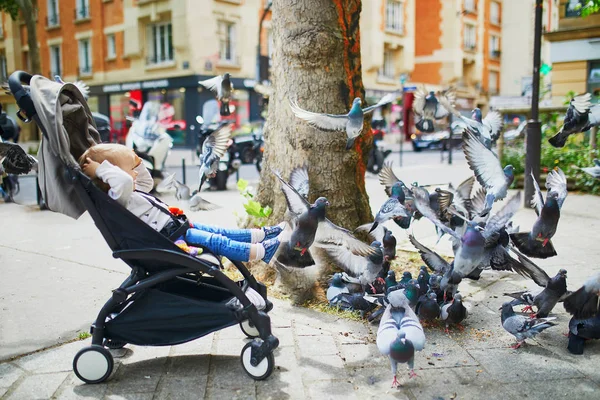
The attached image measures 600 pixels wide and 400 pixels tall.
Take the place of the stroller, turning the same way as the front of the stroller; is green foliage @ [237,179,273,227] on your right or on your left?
on your left

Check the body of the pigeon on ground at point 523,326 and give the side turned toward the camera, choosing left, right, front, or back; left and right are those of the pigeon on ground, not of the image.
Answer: left

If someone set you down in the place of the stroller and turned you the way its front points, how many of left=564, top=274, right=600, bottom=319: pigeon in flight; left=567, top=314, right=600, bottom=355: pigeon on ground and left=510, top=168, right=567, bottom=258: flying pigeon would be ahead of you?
3

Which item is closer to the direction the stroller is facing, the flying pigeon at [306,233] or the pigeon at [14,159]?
the flying pigeon

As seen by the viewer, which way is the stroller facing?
to the viewer's right

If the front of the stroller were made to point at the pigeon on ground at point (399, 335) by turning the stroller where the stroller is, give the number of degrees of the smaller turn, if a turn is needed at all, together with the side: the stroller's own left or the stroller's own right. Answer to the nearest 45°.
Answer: approximately 45° to the stroller's own right
